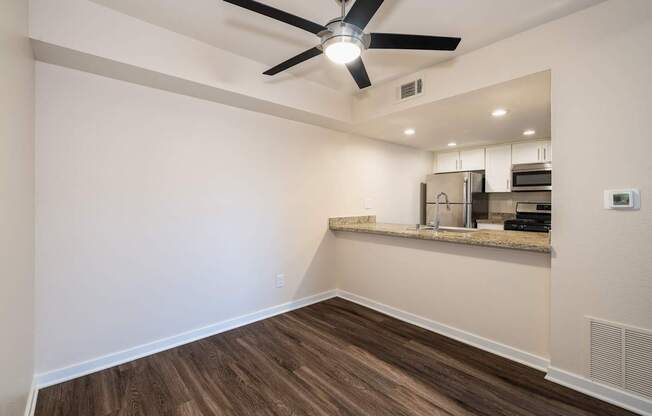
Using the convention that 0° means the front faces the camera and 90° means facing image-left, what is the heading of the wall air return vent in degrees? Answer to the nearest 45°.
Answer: approximately 45°

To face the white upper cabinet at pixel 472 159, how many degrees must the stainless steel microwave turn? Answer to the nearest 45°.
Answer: approximately 45° to its right

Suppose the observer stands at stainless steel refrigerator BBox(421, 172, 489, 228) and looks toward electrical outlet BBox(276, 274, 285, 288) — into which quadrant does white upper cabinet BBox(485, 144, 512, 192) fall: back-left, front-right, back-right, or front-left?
back-left

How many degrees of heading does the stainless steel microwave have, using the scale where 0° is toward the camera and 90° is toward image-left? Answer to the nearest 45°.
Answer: approximately 45°

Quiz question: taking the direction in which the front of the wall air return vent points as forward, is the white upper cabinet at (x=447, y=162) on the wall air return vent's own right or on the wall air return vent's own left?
on the wall air return vent's own right

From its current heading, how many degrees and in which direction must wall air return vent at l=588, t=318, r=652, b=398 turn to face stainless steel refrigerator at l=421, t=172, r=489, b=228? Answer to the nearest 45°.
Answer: approximately 90° to its right
